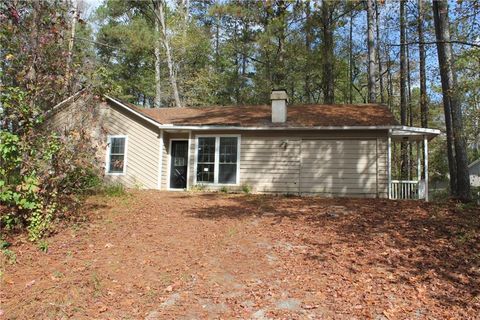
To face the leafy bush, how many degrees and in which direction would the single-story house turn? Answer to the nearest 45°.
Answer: approximately 45° to its right

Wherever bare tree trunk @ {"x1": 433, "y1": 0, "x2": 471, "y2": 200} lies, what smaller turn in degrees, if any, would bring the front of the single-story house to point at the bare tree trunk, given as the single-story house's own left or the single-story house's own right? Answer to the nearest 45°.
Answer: approximately 90° to the single-story house's own left

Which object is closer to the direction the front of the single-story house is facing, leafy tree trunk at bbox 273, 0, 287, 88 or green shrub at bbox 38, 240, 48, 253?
the green shrub

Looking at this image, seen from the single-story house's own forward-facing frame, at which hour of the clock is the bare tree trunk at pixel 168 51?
The bare tree trunk is roughly at 5 o'clock from the single-story house.

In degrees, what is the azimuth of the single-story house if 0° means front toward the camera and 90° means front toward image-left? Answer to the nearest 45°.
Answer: approximately 0°

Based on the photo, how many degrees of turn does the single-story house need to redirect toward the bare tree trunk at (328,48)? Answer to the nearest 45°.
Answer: approximately 135° to its left

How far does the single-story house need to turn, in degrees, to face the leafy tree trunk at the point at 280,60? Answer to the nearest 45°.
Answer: approximately 180°

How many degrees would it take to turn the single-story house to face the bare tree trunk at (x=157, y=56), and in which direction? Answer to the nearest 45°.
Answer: approximately 135° to its right
